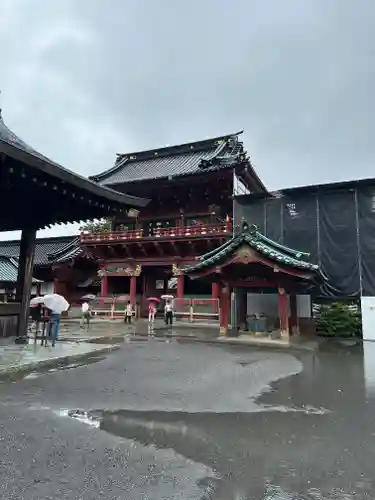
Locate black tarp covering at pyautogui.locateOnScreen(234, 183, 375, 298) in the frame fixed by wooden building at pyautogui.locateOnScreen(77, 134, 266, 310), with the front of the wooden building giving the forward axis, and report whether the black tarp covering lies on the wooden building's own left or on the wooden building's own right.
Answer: on the wooden building's own left

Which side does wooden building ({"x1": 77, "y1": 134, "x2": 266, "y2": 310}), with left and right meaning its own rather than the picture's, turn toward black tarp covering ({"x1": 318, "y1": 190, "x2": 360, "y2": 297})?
left

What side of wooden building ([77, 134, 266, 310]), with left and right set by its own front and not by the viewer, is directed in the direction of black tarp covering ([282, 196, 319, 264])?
left
